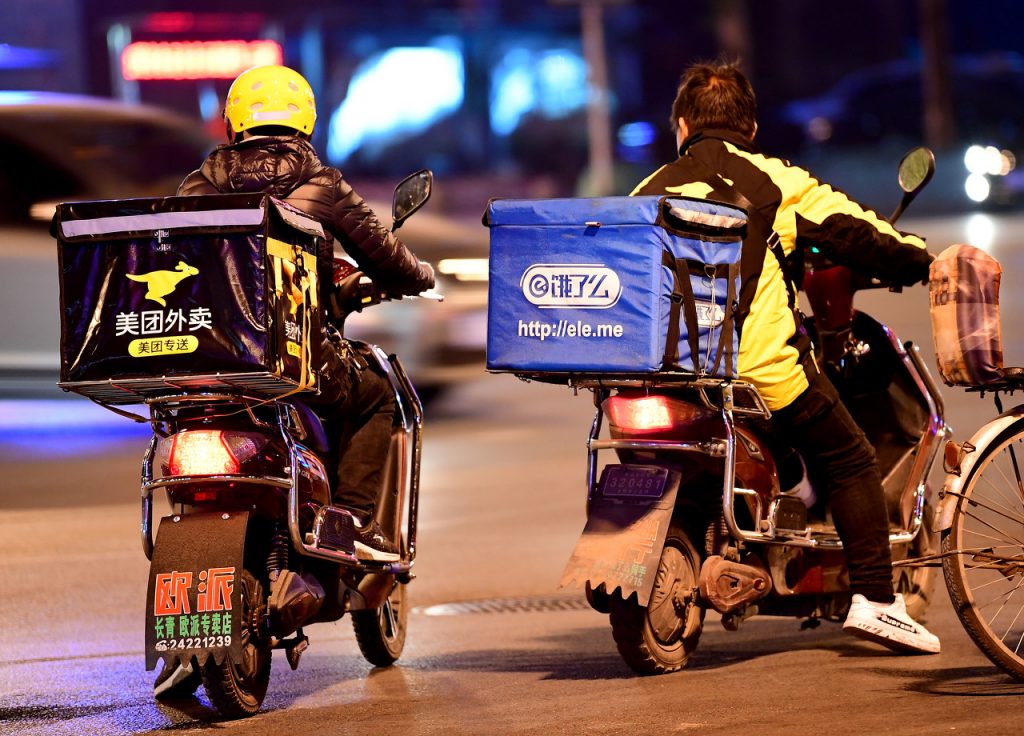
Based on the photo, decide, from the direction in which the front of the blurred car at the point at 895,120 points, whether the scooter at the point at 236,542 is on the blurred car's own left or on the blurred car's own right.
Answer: on the blurred car's own right

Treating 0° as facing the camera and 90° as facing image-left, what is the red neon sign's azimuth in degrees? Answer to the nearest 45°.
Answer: approximately 0°

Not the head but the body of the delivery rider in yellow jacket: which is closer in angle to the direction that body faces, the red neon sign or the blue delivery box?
the red neon sign

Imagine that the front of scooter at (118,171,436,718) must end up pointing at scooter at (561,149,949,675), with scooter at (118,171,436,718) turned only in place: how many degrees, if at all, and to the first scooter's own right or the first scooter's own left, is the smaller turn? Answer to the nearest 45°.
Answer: approximately 45° to the first scooter's own right

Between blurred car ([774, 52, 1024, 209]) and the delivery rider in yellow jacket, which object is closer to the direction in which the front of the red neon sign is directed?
the delivery rider in yellow jacket

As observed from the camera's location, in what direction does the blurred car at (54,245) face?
facing to the right of the viewer

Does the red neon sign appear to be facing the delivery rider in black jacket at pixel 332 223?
yes

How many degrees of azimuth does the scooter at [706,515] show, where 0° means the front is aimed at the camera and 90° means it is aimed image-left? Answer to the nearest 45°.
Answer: approximately 225°

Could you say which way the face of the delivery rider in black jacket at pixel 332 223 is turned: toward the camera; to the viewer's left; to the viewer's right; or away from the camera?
away from the camera
